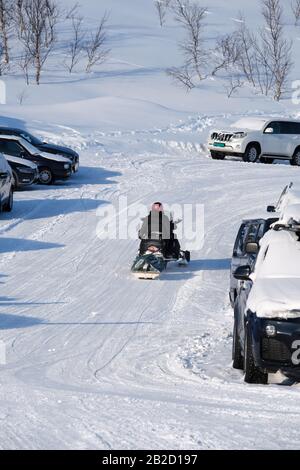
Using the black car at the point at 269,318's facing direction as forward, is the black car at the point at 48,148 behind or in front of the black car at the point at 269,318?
behind

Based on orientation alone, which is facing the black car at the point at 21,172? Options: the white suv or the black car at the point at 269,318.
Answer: the white suv

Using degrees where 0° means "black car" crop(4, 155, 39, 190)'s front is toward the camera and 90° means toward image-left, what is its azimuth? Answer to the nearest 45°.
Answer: approximately 315°

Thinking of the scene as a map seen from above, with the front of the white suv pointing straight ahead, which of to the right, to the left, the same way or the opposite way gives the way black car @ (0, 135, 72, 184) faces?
to the left

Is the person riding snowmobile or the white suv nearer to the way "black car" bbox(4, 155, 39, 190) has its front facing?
the person riding snowmobile

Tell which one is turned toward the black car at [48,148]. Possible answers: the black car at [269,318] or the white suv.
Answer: the white suv

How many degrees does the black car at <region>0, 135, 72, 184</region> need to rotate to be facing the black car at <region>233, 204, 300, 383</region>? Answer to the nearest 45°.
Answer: approximately 45° to its right

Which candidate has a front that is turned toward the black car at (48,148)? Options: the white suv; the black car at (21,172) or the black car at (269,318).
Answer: the white suv

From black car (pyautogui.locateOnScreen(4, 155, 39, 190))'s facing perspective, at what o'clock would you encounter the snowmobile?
The snowmobile is roughly at 1 o'clock from the black car.

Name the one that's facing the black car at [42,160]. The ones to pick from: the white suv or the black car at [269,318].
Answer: the white suv

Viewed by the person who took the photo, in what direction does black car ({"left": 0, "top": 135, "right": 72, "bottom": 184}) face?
facing the viewer and to the right of the viewer

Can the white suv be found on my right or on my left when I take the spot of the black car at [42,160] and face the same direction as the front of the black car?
on my left

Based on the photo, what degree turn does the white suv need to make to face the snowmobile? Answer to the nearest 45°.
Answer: approximately 45° to its left

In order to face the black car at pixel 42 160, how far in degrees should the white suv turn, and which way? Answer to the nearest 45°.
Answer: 0° — it already faces it

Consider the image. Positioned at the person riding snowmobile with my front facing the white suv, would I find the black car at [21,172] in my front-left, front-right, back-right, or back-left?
front-left

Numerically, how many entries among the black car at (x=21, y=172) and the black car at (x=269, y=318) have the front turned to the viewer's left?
0

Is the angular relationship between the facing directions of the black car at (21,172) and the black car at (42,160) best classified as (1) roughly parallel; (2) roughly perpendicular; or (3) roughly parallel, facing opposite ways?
roughly parallel

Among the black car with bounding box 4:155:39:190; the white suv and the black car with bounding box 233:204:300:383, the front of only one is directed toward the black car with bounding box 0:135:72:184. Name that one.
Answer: the white suv
